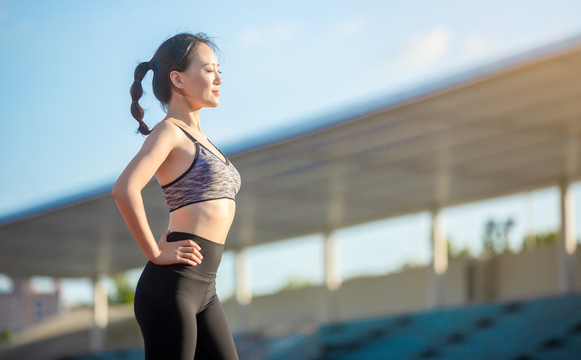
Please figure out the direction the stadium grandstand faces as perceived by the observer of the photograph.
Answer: facing the viewer and to the left of the viewer

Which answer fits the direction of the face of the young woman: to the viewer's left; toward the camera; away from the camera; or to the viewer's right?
to the viewer's right

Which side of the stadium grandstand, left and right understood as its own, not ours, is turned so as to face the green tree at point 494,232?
back

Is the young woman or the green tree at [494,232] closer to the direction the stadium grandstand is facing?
the young woman

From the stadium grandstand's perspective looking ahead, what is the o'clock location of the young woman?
The young woman is roughly at 11 o'clock from the stadium grandstand.
